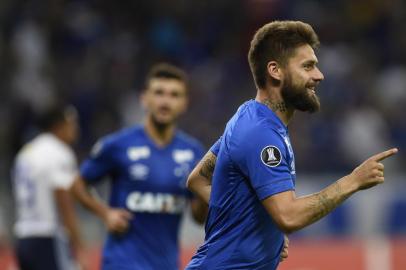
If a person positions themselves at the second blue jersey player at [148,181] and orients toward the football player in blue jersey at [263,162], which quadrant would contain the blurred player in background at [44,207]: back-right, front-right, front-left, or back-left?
back-right

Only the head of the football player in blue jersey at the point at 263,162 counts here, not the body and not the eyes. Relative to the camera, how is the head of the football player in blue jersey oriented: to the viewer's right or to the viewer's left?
to the viewer's right

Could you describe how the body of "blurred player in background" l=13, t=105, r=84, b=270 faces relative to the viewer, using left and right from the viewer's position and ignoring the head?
facing away from the viewer and to the right of the viewer

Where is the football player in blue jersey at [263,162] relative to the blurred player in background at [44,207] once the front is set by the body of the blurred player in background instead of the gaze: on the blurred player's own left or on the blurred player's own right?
on the blurred player's own right

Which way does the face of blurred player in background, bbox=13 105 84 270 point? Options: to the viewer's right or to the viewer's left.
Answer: to the viewer's right

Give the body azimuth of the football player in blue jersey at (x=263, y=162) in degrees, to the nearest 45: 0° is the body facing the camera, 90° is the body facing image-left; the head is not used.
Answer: approximately 270°
